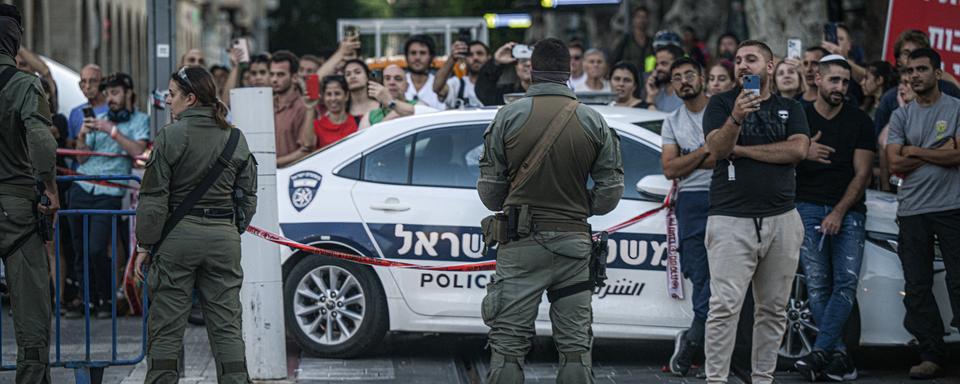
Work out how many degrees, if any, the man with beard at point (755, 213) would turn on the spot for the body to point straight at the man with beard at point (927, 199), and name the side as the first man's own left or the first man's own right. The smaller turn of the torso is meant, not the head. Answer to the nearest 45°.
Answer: approximately 135° to the first man's own left

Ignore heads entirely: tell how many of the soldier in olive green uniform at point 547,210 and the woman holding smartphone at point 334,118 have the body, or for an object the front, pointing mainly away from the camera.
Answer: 1

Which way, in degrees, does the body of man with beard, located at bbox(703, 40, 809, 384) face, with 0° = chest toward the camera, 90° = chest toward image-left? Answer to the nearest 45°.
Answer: approximately 0°

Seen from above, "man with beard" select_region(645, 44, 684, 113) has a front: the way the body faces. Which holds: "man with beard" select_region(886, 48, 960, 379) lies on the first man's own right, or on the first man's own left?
on the first man's own left

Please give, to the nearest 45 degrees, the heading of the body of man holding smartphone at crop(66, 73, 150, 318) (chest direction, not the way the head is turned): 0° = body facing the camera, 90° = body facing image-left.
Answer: approximately 45°
